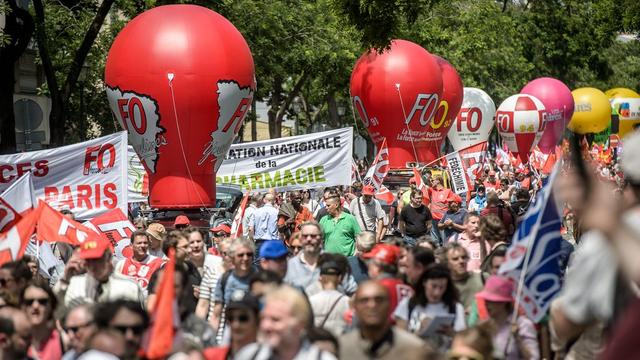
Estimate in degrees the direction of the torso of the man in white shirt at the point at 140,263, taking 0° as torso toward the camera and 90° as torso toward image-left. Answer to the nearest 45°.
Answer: approximately 0°

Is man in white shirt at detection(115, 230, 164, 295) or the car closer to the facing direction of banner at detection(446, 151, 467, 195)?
the man in white shirt

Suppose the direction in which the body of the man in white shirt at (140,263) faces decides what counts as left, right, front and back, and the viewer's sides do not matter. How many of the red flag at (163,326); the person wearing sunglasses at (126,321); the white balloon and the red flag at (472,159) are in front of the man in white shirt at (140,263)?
2

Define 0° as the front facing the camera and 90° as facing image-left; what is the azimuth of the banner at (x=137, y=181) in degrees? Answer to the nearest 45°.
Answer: approximately 0°

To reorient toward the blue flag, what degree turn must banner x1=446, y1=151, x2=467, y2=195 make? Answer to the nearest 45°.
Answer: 0° — it already faces it

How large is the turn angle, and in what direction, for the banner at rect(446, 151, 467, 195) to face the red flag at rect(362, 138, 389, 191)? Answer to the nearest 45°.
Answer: approximately 45° to its right
